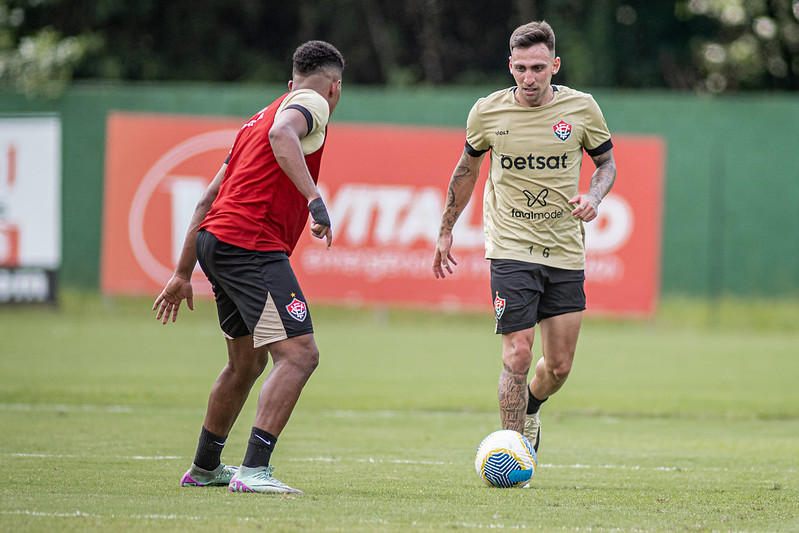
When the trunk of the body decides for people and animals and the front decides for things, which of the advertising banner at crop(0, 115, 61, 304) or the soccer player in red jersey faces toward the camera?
the advertising banner

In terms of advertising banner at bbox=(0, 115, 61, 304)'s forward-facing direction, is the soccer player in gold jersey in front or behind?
in front

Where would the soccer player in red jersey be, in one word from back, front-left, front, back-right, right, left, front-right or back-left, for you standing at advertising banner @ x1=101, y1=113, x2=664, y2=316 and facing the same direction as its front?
front

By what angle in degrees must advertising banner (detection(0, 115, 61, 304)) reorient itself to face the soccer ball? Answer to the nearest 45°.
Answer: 0° — it already faces it

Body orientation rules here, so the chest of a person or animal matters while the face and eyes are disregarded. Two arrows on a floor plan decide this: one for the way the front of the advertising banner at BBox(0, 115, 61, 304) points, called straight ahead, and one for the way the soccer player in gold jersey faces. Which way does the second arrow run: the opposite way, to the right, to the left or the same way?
the same way

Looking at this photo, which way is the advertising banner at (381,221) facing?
toward the camera

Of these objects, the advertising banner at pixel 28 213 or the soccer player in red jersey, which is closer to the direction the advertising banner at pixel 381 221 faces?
the soccer player in red jersey

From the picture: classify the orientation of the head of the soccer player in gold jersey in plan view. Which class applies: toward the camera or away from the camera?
toward the camera

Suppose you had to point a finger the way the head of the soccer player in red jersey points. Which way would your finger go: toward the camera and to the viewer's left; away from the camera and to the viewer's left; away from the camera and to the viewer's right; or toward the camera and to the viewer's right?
away from the camera and to the viewer's right

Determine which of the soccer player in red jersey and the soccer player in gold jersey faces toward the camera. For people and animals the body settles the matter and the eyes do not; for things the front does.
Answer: the soccer player in gold jersey

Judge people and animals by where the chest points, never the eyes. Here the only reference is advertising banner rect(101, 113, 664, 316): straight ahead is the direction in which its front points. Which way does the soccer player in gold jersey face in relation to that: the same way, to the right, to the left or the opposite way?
the same way

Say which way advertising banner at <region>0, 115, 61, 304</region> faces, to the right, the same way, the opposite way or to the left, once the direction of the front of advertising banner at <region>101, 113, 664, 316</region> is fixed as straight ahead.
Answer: the same way

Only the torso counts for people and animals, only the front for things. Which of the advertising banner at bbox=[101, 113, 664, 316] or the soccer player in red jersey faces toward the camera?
the advertising banner

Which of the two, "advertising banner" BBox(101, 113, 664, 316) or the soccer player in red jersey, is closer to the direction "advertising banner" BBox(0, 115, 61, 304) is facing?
the soccer player in red jersey

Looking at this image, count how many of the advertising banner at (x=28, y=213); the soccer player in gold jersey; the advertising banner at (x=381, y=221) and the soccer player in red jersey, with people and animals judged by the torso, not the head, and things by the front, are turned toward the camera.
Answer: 3

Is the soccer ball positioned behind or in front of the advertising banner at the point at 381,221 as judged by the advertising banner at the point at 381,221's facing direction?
in front

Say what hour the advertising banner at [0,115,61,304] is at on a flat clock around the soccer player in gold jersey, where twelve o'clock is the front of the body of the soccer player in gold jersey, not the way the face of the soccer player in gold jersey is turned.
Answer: The advertising banner is roughly at 5 o'clock from the soccer player in gold jersey.

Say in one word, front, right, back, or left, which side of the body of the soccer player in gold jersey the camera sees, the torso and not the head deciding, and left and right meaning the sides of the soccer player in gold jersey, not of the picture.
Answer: front
